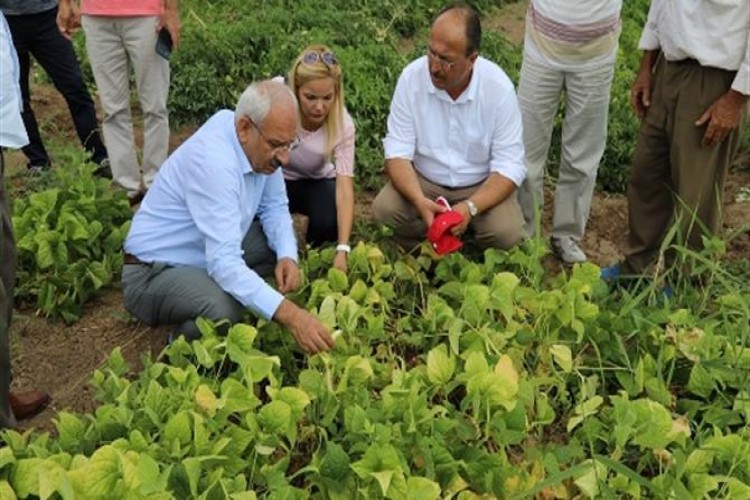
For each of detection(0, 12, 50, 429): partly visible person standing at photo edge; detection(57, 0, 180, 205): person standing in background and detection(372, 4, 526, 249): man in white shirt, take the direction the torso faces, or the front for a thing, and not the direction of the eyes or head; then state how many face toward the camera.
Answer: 2

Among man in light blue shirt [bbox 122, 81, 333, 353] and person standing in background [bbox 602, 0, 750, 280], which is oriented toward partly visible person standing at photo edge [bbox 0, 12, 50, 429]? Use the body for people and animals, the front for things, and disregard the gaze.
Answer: person standing in background [bbox 602, 0, 750, 280]

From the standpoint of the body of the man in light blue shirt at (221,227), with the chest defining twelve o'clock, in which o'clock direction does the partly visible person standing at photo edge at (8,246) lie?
The partly visible person standing at photo edge is roughly at 4 o'clock from the man in light blue shirt.

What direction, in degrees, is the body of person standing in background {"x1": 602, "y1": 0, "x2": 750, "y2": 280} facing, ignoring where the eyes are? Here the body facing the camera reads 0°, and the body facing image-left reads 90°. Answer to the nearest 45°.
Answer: approximately 45°

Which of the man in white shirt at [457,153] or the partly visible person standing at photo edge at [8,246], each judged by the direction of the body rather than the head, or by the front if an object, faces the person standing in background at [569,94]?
the partly visible person standing at photo edge at [8,246]

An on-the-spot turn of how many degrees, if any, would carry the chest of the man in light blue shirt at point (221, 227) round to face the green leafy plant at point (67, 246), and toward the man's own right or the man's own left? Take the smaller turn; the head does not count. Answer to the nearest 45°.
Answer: approximately 180°

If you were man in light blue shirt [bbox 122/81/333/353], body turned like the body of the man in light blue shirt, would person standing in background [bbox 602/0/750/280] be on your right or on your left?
on your left

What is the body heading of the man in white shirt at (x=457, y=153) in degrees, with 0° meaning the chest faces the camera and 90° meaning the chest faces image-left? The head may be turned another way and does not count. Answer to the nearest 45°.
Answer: approximately 0°

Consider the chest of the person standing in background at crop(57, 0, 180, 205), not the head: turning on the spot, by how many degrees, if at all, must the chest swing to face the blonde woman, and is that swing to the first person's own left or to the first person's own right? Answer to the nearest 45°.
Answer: approximately 45° to the first person's own left

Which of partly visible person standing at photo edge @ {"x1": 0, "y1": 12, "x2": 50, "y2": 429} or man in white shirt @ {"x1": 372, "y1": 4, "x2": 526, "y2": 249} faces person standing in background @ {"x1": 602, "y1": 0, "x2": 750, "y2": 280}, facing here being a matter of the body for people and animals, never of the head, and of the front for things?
partly visible person standing at photo edge @ {"x1": 0, "y1": 12, "x2": 50, "y2": 429}

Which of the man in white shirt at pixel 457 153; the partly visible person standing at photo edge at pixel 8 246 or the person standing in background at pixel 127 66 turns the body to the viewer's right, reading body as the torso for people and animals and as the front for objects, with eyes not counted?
the partly visible person standing at photo edge at pixel 8 246

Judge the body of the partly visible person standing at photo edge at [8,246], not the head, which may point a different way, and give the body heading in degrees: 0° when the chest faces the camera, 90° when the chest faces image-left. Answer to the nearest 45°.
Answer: approximately 270°

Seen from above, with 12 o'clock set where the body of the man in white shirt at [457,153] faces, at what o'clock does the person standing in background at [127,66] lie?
The person standing in background is roughly at 4 o'clock from the man in white shirt.
